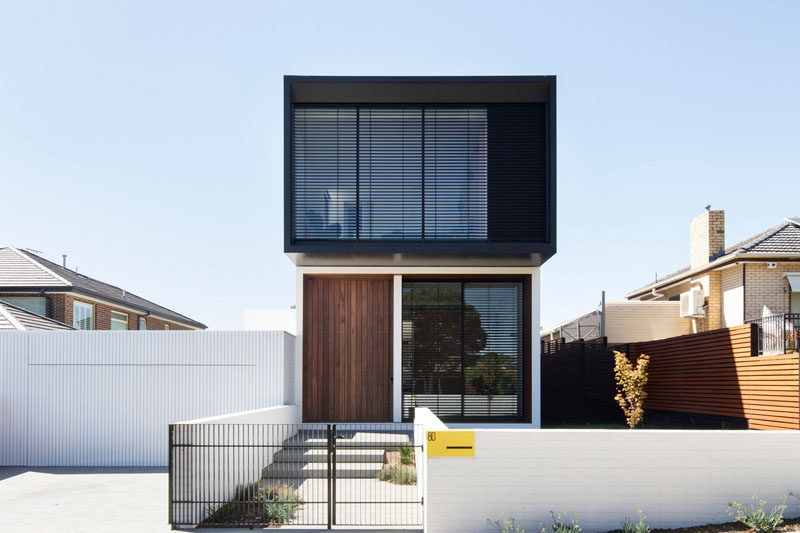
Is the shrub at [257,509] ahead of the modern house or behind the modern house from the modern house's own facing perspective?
ahead

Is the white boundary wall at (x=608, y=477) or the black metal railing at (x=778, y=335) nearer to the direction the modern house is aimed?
the white boundary wall

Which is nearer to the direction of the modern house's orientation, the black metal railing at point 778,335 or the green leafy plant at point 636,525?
the green leafy plant

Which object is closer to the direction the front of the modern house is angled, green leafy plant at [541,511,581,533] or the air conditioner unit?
the green leafy plant

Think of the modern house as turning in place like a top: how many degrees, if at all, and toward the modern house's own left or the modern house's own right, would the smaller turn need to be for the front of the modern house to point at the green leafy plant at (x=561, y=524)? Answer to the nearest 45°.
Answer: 0° — it already faces it

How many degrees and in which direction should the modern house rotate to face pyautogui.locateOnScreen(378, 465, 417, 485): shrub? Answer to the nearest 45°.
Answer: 0° — it already faces it

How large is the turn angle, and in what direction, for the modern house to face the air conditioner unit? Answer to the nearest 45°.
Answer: approximately 135° to its left

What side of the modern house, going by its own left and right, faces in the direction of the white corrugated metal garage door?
right

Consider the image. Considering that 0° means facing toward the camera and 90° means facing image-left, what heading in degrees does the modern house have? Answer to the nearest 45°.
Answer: approximately 0°
